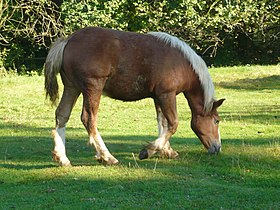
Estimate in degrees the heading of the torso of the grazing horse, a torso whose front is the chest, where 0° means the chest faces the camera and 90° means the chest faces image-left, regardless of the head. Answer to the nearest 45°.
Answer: approximately 270°
